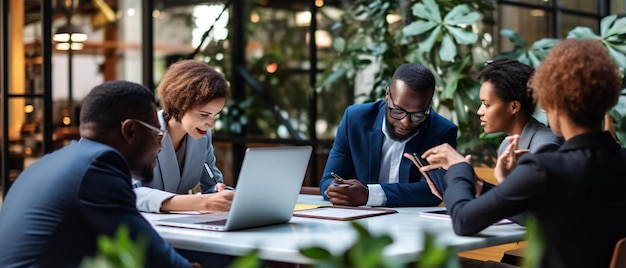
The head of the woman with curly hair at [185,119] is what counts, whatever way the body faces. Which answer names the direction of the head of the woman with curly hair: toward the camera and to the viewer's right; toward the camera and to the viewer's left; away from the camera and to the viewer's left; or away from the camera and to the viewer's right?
toward the camera and to the viewer's right

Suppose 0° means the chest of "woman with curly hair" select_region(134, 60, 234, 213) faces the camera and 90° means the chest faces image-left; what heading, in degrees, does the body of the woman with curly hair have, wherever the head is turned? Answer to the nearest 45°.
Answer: approximately 315°

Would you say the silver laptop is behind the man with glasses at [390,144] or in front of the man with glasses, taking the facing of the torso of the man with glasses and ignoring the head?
in front

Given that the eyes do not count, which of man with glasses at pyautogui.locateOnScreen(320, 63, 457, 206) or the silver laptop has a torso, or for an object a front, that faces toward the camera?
the man with glasses

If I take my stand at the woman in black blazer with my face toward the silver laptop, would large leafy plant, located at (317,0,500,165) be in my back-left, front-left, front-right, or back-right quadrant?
front-right

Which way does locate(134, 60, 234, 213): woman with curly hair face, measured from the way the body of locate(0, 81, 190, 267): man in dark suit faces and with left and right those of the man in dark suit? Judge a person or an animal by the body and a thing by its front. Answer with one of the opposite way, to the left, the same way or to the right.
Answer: to the right

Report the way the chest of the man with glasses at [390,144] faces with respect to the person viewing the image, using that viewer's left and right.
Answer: facing the viewer

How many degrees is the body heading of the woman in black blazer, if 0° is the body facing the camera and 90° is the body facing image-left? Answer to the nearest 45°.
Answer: approximately 135°

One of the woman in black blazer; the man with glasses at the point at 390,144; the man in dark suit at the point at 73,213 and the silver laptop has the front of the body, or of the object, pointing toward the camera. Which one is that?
the man with glasses

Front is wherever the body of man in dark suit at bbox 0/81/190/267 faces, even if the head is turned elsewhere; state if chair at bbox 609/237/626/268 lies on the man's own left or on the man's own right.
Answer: on the man's own right

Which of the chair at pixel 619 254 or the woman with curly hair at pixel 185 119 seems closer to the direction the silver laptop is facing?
the woman with curly hair

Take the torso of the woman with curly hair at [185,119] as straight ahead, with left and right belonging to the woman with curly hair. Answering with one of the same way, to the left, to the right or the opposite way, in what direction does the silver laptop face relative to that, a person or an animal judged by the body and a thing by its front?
the opposite way

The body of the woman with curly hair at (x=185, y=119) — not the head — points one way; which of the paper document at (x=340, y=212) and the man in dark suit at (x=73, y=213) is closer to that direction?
the paper document

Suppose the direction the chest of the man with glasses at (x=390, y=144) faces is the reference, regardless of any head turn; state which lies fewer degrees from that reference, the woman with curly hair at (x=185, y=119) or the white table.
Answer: the white table

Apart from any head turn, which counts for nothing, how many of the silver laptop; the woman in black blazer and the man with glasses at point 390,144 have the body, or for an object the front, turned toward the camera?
1

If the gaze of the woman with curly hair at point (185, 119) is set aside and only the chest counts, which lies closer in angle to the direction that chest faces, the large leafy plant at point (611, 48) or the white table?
the white table

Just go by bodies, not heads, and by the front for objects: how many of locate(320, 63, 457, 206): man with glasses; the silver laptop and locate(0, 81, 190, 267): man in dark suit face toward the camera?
1
